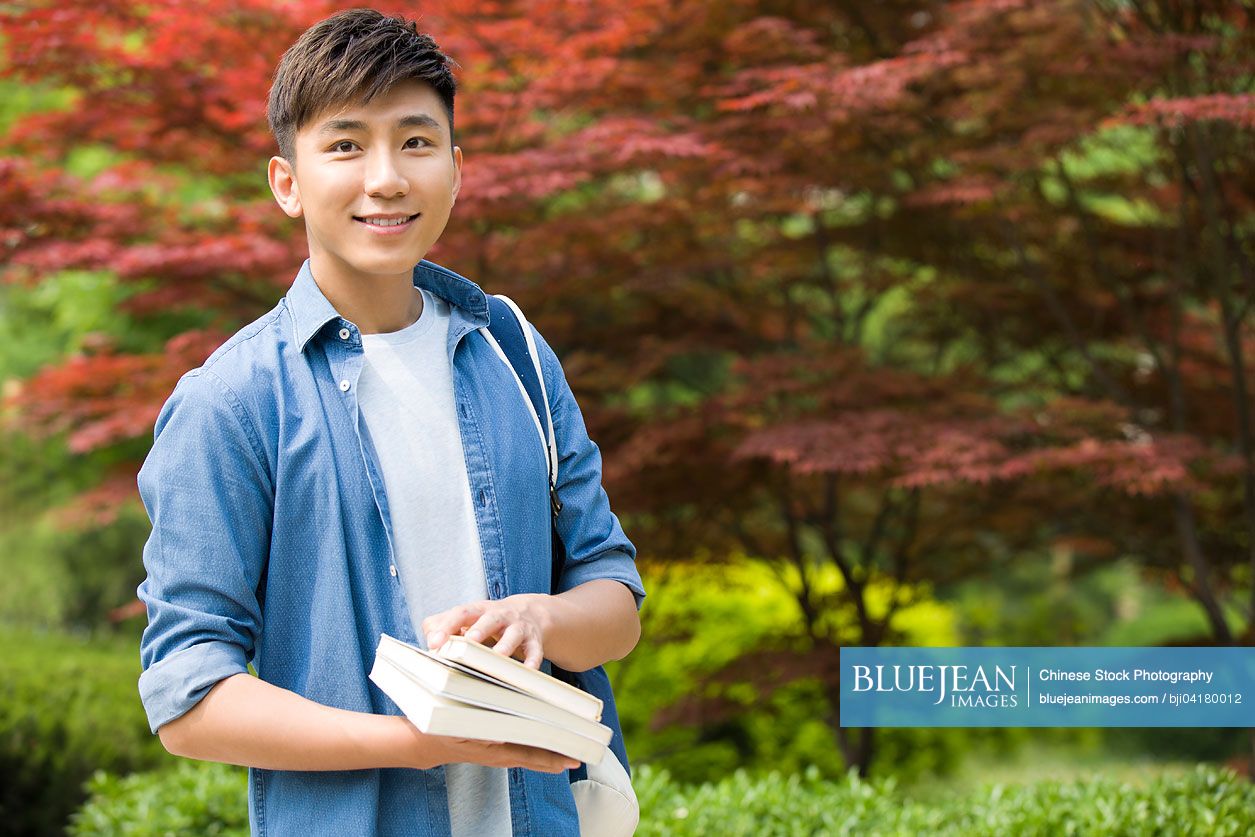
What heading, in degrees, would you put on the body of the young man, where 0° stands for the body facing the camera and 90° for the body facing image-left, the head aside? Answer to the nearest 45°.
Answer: approximately 315°

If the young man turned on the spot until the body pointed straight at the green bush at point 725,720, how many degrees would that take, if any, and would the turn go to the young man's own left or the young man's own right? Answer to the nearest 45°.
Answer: approximately 135° to the young man's own left

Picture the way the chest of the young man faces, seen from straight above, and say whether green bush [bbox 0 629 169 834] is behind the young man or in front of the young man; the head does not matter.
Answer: behind
